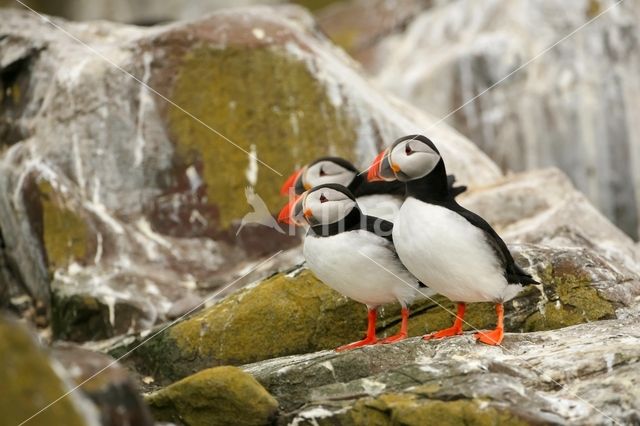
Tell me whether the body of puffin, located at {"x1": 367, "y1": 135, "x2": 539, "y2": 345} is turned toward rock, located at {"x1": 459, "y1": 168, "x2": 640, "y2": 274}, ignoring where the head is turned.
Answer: no

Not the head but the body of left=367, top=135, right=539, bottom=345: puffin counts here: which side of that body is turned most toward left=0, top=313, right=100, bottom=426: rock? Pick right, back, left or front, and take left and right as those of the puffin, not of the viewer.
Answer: front

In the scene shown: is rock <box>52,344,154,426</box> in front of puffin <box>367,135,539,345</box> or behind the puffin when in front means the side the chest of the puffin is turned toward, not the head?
in front

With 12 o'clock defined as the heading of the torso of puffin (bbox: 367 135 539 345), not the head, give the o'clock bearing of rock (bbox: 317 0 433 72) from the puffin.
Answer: The rock is roughly at 4 o'clock from the puffin.

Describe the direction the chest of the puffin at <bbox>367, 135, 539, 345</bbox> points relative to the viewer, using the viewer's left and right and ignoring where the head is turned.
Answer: facing the viewer and to the left of the viewer

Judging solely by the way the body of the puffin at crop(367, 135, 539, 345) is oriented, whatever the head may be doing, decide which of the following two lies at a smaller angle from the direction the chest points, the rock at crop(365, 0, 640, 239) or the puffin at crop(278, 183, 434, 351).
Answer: the puffin

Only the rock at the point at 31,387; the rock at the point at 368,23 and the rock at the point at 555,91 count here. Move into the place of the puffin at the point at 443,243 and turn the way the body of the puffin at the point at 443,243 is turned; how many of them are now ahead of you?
1

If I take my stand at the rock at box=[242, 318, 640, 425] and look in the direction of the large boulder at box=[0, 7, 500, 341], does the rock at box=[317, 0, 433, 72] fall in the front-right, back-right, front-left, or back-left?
front-right

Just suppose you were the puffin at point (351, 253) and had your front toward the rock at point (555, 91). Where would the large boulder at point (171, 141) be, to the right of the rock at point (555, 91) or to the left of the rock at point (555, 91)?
left
